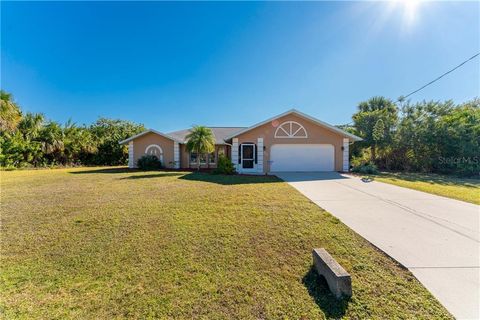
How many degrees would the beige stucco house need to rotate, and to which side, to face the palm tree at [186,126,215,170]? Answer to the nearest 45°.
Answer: approximately 90° to its right

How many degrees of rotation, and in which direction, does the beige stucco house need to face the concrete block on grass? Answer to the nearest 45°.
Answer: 0° — it already faces it

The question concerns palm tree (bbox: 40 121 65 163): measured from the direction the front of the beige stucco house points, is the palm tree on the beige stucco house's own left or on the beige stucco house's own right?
on the beige stucco house's own right

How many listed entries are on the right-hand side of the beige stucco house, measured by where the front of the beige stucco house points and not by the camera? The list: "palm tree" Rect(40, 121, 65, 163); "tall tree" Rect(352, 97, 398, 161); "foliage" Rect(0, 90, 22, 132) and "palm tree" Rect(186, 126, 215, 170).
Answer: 3

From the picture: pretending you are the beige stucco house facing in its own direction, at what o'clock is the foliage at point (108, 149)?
The foliage is roughly at 4 o'clock from the beige stucco house.

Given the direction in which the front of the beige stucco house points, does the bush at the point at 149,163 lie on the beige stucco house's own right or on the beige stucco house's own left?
on the beige stucco house's own right

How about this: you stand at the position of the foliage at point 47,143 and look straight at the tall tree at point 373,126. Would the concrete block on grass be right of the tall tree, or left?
right

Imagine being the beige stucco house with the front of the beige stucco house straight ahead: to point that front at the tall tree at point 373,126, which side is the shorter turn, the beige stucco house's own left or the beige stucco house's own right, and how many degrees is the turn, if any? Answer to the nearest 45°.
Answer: approximately 135° to the beige stucco house's own left

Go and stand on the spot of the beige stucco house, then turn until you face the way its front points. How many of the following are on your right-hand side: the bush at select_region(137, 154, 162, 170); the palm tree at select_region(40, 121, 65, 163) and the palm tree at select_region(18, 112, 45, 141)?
3

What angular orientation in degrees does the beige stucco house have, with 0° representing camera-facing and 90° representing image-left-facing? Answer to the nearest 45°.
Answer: approximately 0°

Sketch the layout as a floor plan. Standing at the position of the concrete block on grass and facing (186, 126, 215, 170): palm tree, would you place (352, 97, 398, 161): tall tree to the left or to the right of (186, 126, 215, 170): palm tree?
right
